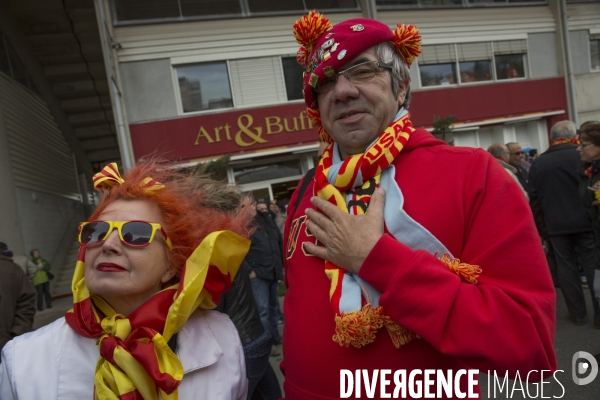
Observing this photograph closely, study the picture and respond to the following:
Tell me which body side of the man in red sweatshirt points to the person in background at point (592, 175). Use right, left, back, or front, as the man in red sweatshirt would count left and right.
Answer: back

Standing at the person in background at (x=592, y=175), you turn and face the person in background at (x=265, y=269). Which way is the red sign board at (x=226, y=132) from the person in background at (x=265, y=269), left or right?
right

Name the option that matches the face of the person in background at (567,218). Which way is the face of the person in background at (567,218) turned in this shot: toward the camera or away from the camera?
away from the camera

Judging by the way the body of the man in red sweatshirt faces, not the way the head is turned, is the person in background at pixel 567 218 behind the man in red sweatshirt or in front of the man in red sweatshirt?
behind

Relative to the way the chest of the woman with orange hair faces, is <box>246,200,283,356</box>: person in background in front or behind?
behind

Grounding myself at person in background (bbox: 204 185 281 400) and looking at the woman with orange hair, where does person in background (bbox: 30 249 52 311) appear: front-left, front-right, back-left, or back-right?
back-right

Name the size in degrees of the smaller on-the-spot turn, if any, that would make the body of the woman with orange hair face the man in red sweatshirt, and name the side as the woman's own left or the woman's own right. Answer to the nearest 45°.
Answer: approximately 90° to the woman's own left

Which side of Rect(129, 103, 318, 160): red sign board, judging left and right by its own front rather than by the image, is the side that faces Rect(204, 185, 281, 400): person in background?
front

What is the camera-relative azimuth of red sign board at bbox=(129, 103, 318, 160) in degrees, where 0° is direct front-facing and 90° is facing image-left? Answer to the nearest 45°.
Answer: approximately 0°

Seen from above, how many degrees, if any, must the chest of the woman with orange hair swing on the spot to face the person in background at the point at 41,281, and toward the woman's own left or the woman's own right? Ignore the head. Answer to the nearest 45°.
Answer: approximately 135° to the woman's own right

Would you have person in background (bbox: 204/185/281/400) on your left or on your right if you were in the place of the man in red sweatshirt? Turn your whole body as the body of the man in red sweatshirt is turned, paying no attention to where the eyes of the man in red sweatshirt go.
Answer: on your right

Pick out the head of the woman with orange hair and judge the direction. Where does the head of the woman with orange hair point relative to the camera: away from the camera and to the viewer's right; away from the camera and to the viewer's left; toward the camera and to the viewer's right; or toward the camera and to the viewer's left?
toward the camera and to the viewer's left
